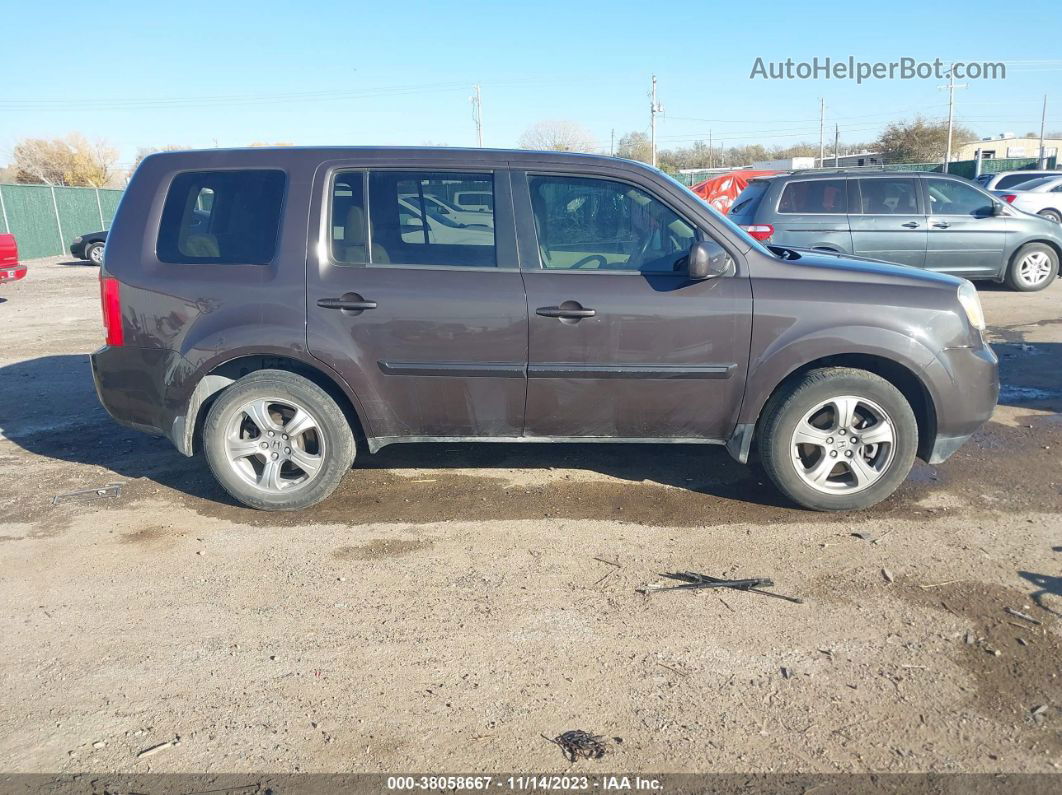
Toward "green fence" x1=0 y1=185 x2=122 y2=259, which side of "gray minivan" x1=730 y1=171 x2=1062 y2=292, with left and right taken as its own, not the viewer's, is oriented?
back

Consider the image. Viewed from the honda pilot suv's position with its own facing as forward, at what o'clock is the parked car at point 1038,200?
The parked car is roughly at 10 o'clock from the honda pilot suv.

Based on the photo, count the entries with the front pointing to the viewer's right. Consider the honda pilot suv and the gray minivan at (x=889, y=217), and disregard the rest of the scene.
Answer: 2

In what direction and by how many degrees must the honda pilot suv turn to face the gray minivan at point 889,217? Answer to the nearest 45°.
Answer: approximately 45° to its left

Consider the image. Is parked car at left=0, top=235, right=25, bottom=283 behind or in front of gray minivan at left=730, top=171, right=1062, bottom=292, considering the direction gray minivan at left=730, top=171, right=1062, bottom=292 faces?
behind

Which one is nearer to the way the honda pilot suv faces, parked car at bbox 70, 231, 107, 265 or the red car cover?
the red car cover

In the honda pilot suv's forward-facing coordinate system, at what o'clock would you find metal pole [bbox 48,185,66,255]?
The metal pole is roughly at 8 o'clock from the honda pilot suv.

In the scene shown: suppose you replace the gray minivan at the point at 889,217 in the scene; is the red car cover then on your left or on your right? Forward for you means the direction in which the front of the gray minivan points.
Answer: on your left

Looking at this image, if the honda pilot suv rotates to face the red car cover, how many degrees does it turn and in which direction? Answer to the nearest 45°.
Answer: approximately 90° to its left

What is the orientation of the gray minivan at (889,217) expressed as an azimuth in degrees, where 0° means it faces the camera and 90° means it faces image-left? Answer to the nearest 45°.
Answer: approximately 270°

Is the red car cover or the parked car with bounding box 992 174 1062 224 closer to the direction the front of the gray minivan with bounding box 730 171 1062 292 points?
the parked car

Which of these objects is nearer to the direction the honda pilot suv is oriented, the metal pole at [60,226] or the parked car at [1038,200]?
the parked car

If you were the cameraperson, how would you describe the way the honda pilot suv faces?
facing to the right of the viewer
